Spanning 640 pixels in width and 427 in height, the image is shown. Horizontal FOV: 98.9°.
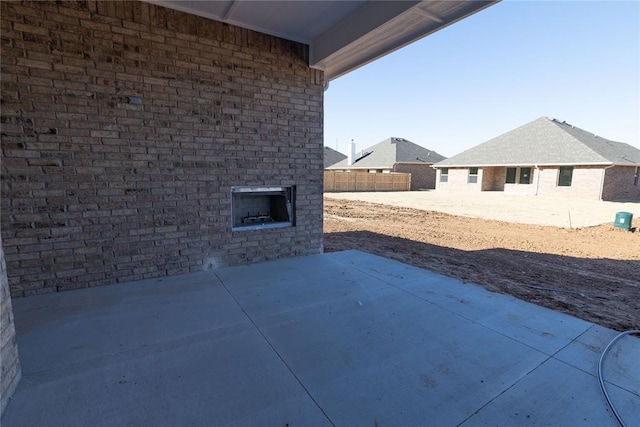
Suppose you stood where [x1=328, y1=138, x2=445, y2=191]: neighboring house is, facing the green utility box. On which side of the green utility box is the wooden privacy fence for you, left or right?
right

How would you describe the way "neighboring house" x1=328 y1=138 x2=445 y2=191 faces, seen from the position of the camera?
facing away from the viewer and to the right of the viewer

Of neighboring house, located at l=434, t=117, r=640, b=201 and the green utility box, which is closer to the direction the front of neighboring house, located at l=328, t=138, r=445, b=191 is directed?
the neighboring house

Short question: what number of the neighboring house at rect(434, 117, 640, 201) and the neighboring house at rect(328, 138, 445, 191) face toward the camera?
0

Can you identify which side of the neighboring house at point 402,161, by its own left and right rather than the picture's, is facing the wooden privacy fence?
back

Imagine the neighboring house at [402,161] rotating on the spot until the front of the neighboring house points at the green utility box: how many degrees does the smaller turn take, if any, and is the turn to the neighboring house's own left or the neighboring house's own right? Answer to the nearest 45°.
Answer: approximately 135° to the neighboring house's own right

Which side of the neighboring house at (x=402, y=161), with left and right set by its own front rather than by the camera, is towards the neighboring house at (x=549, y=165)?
right

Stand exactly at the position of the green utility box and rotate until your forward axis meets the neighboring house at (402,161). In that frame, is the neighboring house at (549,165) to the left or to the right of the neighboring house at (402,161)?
right

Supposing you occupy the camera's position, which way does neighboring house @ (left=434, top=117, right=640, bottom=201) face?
facing away from the viewer and to the right of the viewer

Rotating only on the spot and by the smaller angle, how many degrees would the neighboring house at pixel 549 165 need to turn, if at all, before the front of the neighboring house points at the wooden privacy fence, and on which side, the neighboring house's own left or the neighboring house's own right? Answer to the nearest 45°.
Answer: approximately 135° to the neighboring house's own left
